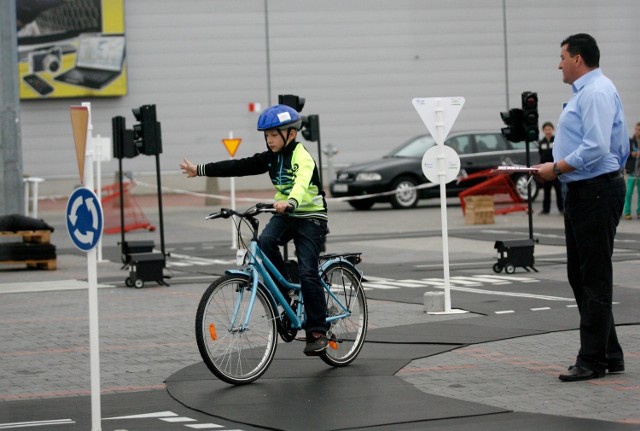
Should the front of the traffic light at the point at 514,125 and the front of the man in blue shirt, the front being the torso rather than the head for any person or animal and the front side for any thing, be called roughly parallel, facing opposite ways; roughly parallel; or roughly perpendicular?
roughly parallel

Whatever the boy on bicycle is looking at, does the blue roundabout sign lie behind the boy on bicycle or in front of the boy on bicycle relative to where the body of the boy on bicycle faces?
in front

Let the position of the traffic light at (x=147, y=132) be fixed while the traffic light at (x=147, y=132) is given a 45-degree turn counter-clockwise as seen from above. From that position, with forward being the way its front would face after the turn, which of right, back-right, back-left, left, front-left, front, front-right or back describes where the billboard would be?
back-right

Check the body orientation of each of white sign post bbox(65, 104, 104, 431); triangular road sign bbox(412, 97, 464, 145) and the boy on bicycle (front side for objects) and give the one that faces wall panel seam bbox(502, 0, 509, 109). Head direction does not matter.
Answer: the triangular road sign

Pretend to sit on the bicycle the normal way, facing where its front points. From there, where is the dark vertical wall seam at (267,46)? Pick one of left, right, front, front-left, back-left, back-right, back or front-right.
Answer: back-right

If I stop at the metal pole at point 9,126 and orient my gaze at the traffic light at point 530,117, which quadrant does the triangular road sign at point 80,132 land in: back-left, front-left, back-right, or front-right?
front-right

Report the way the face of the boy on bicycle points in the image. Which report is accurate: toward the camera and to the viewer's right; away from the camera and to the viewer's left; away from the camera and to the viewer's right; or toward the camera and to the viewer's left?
toward the camera and to the viewer's left

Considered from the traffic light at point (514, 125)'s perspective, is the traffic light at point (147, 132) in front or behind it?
in front

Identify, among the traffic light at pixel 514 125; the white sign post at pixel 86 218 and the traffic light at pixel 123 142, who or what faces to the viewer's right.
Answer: the traffic light at pixel 123 142

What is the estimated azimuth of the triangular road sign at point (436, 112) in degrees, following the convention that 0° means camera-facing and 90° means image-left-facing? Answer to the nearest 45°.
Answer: approximately 180°

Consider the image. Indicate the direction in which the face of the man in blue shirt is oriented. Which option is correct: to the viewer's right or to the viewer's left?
to the viewer's left
